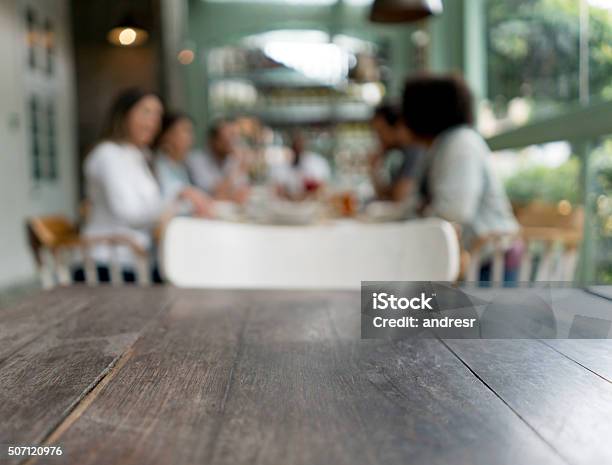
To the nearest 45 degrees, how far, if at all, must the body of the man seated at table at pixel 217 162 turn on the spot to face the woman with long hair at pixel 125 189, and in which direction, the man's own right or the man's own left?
approximately 45° to the man's own right

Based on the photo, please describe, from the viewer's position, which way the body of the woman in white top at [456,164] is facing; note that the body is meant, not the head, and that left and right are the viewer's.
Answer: facing to the left of the viewer

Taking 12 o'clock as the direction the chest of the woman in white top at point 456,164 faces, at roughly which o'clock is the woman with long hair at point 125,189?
The woman with long hair is roughly at 12 o'clock from the woman in white top.

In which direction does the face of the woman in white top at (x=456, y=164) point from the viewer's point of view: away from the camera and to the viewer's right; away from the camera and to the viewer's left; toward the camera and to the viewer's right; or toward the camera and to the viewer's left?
away from the camera and to the viewer's left

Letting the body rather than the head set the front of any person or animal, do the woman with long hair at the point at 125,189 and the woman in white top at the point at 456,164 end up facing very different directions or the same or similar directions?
very different directions

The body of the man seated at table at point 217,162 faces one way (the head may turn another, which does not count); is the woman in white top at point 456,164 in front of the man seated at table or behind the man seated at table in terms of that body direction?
in front

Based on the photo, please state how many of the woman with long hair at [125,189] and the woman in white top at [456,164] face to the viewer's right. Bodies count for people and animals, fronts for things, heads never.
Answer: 1

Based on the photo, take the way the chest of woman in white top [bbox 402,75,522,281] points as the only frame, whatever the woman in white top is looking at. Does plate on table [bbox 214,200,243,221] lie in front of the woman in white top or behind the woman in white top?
in front

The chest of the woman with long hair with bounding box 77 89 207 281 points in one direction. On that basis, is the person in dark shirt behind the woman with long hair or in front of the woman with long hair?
in front

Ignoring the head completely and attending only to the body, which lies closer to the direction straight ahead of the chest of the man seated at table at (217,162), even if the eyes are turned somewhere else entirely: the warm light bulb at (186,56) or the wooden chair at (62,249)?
the wooden chair

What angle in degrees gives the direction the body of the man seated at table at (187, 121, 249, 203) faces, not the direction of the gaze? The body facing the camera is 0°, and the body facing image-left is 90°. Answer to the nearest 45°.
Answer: approximately 315°

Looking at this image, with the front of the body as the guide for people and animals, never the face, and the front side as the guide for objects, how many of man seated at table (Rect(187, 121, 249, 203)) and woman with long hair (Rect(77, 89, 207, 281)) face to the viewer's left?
0
